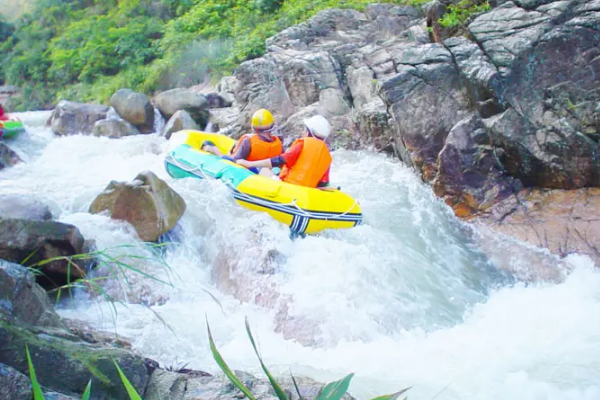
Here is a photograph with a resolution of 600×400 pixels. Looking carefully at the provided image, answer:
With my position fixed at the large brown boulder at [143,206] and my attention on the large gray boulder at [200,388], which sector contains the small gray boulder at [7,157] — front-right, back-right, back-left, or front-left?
back-right

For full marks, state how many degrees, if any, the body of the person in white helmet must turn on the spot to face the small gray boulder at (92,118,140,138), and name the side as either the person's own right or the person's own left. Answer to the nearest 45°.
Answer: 0° — they already face it

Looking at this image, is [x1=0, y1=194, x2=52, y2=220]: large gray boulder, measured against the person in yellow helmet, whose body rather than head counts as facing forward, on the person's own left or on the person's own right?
on the person's own left

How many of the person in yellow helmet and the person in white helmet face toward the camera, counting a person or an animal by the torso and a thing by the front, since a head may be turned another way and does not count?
0

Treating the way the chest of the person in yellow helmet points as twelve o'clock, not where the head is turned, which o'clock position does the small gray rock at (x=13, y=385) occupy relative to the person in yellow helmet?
The small gray rock is roughly at 8 o'clock from the person in yellow helmet.

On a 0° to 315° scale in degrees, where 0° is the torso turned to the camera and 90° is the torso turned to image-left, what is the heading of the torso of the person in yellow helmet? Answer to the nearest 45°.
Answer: approximately 135°

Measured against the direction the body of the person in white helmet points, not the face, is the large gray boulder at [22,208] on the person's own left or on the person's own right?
on the person's own left

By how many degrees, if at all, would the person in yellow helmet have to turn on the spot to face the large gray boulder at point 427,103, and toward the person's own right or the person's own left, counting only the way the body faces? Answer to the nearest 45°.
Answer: approximately 135° to the person's own right

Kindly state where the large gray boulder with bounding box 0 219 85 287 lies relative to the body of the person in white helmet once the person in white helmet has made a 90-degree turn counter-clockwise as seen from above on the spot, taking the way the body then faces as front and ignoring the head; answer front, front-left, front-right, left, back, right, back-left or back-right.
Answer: front

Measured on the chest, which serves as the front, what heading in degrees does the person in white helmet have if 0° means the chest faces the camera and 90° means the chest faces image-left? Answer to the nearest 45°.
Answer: approximately 135°

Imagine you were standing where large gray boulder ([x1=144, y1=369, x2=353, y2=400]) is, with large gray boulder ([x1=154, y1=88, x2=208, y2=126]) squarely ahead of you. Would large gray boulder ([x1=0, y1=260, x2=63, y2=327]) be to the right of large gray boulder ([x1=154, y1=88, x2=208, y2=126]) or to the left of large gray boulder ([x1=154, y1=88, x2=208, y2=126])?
left

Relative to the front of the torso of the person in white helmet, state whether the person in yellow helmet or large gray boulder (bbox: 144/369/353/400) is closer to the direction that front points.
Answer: the person in yellow helmet

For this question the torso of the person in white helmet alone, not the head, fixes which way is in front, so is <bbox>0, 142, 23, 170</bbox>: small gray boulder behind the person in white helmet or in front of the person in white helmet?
in front
